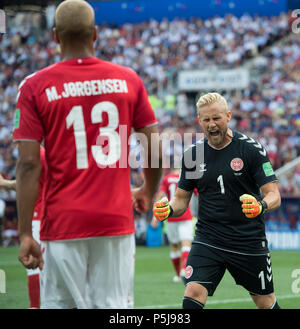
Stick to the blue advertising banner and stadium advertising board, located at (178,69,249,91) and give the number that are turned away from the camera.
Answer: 0

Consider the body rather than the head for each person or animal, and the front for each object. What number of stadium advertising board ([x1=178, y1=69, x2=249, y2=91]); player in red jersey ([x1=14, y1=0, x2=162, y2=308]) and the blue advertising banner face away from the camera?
1

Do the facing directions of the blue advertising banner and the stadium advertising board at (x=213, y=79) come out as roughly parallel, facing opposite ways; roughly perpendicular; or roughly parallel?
roughly parallel

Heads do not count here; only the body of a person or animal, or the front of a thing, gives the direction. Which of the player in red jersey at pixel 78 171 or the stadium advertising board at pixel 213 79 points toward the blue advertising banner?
the player in red jersey

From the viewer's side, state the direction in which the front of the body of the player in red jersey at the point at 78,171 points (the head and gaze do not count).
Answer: away from the camera

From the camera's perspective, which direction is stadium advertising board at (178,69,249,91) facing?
toward the camera

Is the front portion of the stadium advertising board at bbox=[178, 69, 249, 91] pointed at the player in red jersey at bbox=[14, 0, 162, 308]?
yes

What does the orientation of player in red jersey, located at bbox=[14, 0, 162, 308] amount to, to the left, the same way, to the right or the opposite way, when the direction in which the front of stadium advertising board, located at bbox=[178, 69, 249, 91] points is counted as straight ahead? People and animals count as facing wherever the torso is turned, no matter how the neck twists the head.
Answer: the opposite way

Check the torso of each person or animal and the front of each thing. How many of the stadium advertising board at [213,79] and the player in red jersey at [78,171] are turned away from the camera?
1

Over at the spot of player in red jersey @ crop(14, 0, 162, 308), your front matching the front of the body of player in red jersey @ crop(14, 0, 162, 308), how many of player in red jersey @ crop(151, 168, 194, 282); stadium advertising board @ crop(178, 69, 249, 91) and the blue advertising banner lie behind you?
0

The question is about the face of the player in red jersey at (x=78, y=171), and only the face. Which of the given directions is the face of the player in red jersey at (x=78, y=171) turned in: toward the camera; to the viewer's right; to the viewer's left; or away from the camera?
away from the camera

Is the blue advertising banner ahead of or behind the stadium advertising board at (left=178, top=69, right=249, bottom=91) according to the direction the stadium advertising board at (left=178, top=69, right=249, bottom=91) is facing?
behind

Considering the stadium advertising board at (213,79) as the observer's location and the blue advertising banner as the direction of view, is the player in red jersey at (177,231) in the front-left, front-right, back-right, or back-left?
back-left

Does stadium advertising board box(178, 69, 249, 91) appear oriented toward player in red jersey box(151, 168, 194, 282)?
yes

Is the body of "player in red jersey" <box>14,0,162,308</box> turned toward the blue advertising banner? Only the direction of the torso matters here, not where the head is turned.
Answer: yes

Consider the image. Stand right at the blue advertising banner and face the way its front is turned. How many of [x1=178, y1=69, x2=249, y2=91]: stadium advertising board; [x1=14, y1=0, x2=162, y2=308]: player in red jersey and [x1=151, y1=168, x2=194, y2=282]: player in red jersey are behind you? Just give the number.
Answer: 0

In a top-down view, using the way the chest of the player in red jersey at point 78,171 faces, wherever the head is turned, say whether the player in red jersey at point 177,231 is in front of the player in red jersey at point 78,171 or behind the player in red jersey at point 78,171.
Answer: in front

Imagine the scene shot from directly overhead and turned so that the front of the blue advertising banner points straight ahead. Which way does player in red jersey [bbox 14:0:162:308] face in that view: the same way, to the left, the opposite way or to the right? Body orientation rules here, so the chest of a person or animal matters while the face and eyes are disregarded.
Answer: the opposite way

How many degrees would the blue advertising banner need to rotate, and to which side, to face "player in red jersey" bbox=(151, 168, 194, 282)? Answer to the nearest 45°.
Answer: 0° — it already faces them
